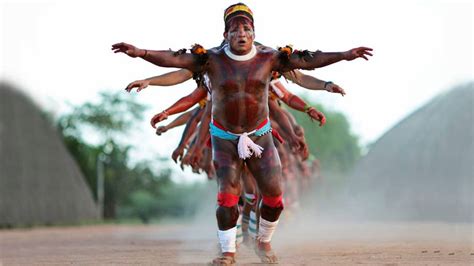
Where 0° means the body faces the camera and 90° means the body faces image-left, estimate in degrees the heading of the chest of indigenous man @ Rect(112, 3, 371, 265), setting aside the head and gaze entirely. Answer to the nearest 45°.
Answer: approximately 0°

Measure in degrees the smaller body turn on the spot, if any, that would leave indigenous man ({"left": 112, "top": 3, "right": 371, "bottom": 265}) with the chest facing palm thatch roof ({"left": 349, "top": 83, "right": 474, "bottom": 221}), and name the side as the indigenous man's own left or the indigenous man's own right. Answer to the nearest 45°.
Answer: approximately 180°

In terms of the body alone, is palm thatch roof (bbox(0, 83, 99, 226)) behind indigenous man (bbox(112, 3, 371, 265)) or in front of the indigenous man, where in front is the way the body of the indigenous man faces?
behind
